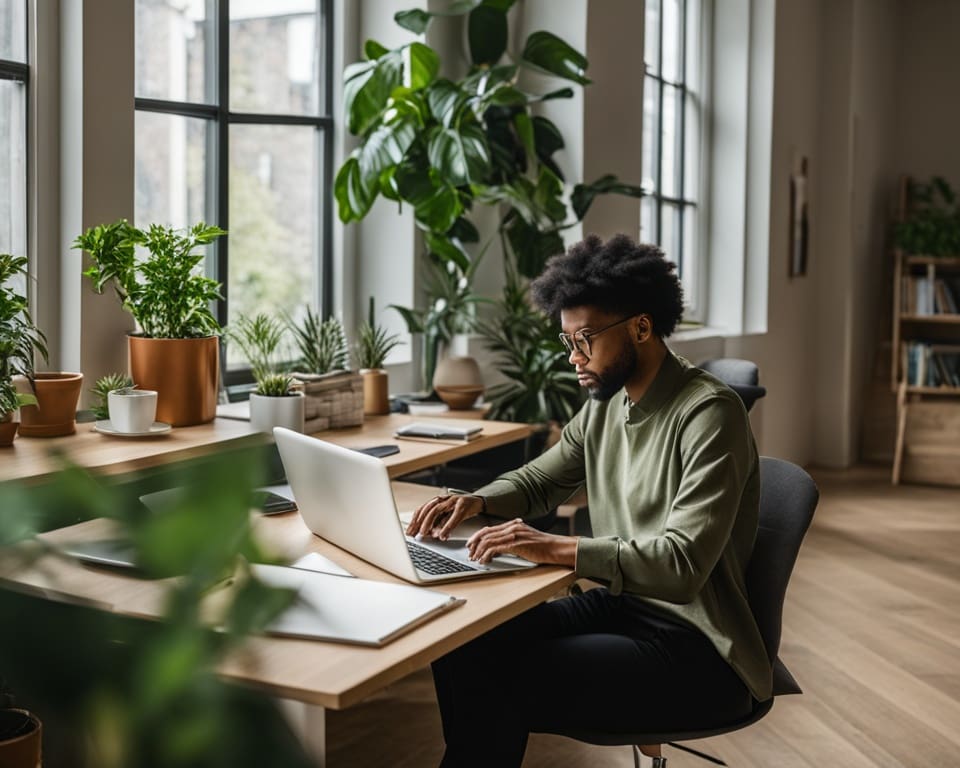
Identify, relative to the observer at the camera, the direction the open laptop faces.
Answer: facing away from the viewer and to the right of the viewer

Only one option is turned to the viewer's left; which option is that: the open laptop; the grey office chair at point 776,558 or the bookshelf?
the grey office chair

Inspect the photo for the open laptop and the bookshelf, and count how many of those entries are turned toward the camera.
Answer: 1

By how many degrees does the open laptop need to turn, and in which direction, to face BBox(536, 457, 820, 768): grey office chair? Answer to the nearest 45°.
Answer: approximately 45° to its right

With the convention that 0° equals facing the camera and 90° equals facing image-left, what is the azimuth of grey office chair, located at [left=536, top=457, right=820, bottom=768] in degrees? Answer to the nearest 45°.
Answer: approximately 90°

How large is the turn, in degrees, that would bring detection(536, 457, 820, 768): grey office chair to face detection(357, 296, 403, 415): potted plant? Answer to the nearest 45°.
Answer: approximately 45° to its right

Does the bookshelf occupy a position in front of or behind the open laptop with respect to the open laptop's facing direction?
in front

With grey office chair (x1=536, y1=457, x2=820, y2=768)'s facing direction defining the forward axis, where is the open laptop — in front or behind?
in front

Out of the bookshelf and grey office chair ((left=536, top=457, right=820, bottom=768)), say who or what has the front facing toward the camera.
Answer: the bookshelf

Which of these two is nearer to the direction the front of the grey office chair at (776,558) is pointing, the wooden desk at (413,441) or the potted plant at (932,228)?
the wooden desk

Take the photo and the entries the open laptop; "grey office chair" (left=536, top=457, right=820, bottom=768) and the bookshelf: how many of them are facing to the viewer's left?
1

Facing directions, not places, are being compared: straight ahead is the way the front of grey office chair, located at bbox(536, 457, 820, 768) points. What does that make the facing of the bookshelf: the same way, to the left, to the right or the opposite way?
to the left

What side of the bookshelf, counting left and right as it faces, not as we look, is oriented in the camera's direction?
front

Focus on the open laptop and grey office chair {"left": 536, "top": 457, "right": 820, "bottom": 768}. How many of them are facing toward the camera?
0

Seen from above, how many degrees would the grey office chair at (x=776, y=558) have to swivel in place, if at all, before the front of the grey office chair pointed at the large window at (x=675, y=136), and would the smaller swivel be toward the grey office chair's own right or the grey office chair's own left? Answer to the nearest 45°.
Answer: approximately 90° to the grey office chair's own right

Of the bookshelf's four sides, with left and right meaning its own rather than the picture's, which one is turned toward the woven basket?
front

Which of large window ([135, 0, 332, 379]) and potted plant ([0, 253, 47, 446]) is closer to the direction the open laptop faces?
the large window
